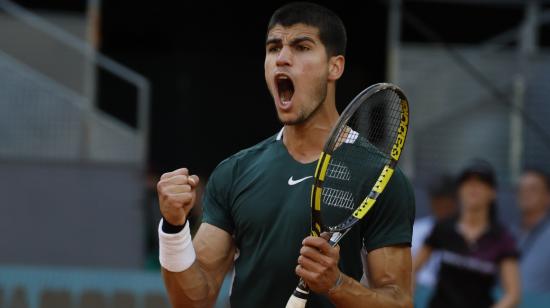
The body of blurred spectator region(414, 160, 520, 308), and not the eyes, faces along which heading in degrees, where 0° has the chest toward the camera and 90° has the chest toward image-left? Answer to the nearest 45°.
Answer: approximately 0°

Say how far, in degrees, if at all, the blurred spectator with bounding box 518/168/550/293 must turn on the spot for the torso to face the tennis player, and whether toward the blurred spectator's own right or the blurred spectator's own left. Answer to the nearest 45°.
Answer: approximately 45° to the blurred spectator's own left

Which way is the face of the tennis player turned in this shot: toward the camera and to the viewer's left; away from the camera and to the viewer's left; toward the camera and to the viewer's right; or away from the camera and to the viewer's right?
toward the camera and to the viewer's left

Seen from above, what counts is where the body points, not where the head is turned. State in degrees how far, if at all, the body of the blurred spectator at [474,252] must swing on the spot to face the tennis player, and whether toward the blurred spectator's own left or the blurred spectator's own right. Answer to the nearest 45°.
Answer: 0° — they already face them

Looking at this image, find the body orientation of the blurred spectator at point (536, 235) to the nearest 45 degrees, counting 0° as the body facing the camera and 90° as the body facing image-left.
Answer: approximately 45°

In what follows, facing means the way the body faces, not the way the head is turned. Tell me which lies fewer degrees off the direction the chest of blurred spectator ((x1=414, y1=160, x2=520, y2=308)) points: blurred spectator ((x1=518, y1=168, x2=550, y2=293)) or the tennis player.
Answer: the tennis player

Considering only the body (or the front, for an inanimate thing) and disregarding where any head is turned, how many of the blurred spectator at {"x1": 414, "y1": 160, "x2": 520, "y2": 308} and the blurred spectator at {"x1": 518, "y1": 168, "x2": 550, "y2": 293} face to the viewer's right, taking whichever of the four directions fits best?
0
